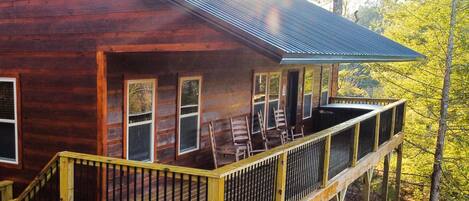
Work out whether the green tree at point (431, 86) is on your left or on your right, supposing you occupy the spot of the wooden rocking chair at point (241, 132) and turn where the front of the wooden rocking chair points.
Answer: on your left

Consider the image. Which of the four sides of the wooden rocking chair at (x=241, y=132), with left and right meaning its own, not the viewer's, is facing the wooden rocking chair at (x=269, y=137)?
left

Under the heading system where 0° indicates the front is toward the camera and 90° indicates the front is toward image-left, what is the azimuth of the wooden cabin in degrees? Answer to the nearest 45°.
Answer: approximately 315°

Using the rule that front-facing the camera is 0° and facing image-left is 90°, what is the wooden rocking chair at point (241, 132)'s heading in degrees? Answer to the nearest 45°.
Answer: approximately 315°
